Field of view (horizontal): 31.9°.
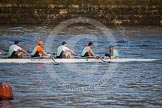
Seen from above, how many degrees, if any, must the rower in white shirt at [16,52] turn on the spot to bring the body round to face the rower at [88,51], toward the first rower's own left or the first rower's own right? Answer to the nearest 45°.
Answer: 0° — they already face them

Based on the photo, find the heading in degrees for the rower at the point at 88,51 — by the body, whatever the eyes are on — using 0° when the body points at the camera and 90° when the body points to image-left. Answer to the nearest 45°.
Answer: approximately 270°

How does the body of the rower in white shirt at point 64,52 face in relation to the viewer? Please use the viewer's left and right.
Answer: facing to the right of the viewer

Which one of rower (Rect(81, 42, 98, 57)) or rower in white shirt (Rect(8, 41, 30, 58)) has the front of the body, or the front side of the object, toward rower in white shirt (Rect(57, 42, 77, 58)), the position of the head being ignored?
rower in white shirt (Rect(8, 41, 30, 58))

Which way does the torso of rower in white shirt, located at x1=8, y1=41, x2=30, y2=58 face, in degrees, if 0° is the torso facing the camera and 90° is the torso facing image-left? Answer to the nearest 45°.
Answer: approximately 270°

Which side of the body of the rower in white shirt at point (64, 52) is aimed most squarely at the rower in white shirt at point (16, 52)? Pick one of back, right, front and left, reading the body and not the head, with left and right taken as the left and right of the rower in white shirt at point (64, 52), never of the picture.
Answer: back

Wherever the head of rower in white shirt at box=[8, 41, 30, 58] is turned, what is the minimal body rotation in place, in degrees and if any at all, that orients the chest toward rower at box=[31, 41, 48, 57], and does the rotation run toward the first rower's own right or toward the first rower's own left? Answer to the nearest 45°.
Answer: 0° — they already face them

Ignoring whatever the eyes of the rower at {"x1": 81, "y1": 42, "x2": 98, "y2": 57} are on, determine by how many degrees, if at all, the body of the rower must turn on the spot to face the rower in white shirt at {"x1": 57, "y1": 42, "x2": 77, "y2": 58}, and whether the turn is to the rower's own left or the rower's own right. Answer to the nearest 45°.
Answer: approximately 180°
